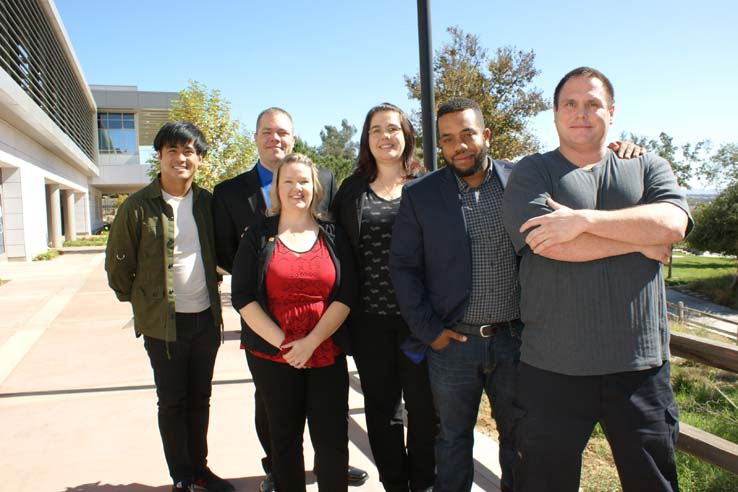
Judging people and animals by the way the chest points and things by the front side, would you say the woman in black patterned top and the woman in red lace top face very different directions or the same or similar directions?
same or similar directions

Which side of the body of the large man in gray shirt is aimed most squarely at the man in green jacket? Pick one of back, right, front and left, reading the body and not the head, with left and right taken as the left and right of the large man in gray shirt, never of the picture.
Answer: right

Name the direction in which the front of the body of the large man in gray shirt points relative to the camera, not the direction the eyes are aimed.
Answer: toward the camera

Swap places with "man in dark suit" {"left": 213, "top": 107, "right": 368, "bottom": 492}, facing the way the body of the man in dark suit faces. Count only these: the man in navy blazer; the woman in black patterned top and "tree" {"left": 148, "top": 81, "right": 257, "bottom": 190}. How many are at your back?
1

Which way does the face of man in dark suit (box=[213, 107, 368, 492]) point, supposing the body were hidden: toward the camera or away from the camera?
toward the camera

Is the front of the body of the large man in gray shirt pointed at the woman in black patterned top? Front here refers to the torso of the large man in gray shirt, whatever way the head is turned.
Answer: no

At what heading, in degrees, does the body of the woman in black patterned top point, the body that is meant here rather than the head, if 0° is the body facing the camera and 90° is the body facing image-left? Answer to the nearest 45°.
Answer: approximately 0°

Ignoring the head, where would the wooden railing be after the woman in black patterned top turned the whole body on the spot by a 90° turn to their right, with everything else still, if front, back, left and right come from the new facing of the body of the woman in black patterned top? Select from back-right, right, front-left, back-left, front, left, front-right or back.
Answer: back

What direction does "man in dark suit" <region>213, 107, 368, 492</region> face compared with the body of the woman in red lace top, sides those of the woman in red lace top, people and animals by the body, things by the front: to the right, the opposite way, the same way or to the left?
the same way

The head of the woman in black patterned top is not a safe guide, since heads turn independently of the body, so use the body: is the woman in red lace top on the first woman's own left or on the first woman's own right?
on the first woman's own right

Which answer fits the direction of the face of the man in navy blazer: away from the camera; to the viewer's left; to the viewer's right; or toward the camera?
toward the camera

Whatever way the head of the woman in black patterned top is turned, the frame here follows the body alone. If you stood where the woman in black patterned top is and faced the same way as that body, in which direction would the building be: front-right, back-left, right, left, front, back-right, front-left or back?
back-right

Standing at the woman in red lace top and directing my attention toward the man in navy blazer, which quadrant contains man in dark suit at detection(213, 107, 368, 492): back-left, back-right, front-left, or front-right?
back-left

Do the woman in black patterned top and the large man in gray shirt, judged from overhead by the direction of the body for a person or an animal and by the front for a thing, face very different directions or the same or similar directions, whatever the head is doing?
same or similar directions

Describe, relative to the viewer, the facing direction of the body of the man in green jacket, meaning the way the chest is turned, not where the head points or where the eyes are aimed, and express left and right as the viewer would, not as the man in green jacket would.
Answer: facing the viewer and to the right of the viewer
